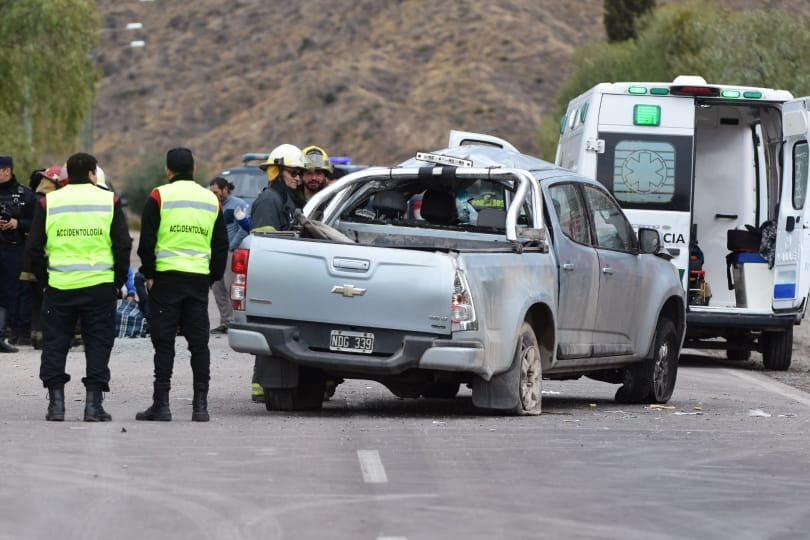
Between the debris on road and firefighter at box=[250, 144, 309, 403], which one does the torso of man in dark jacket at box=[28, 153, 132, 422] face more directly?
the firefighter

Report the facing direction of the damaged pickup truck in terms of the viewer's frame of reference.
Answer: facing away from the viewer and to the right of the viewer

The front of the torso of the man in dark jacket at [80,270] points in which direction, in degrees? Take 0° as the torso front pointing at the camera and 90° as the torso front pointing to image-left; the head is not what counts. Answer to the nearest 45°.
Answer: approximately 180°

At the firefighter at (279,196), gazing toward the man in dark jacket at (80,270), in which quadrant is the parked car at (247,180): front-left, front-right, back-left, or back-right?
back-right

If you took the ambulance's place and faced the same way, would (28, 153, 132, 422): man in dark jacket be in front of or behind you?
behind

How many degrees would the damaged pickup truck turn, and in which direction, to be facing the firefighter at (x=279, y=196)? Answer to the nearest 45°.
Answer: approximately 90° to its left

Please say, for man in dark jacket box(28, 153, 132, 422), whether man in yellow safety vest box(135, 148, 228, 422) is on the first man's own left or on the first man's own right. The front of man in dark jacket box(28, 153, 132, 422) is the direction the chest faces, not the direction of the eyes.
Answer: on the first man's own right

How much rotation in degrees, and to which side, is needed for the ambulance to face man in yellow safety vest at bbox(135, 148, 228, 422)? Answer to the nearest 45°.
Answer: approximately 135° to its left

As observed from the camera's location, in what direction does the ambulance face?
facing away from the viewer

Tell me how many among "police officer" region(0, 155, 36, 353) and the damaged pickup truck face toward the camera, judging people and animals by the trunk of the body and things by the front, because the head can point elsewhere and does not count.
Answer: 1

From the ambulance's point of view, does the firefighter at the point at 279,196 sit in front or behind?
behind
